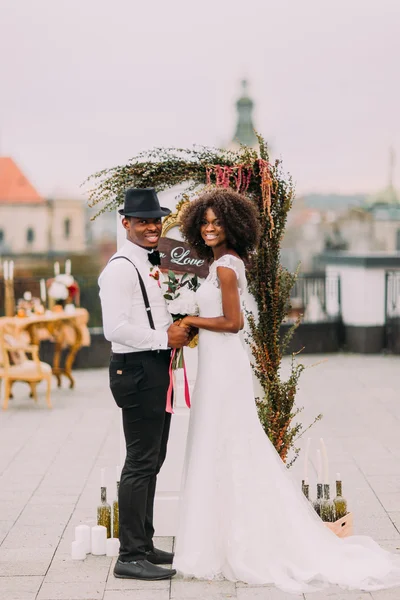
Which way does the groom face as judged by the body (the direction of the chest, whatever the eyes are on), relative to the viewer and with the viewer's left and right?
facing to the right of the viewer

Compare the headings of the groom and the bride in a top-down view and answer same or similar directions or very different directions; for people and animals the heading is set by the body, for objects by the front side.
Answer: very different directions

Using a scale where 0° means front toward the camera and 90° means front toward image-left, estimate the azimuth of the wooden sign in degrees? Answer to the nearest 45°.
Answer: approximately 0°
